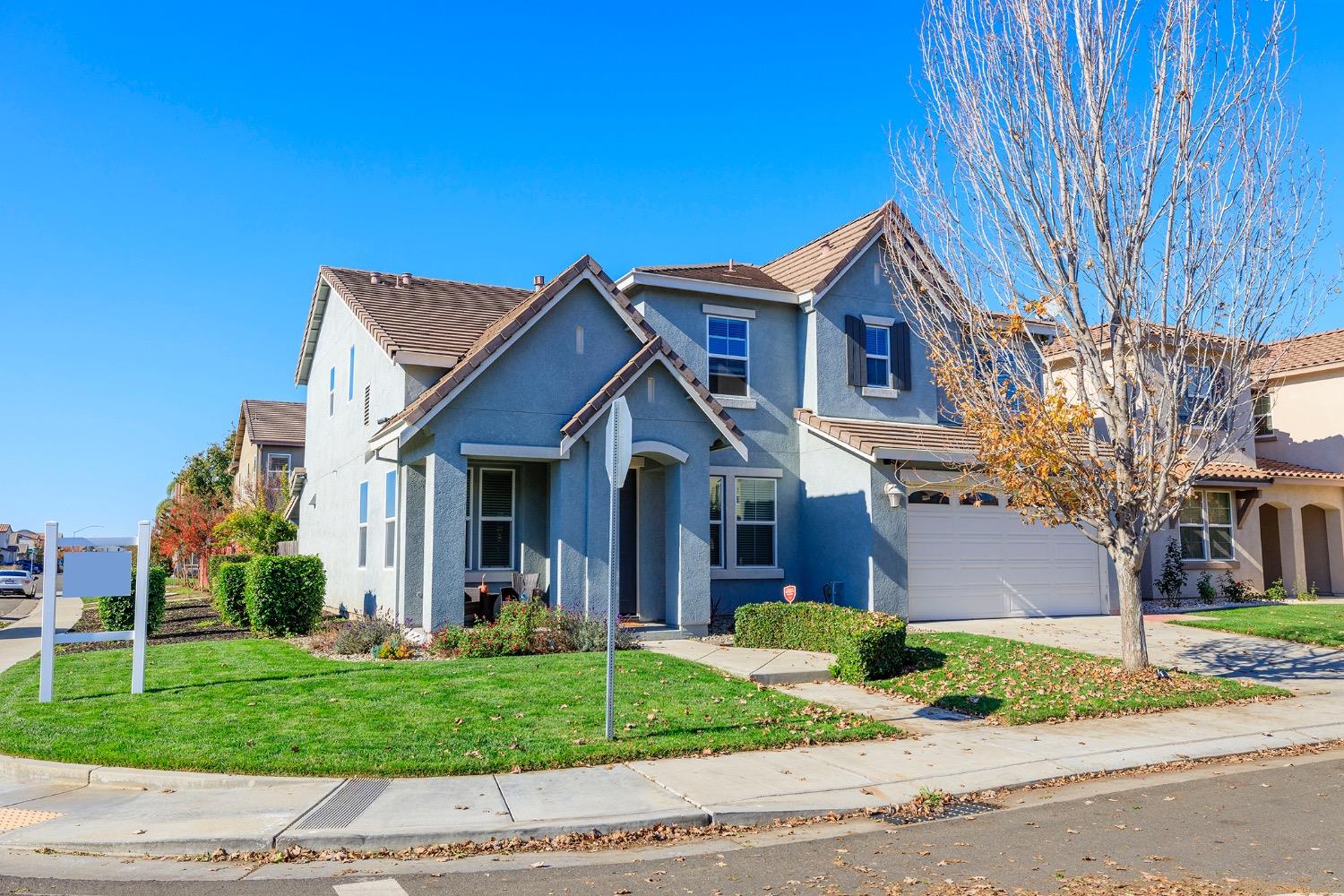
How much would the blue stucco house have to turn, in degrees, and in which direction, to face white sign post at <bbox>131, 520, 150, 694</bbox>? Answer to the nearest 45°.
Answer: approximately 90° to its right

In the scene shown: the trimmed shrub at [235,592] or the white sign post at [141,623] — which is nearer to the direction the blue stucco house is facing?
the white sign post

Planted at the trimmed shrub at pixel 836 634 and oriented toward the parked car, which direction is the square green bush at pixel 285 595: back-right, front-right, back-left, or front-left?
front-left

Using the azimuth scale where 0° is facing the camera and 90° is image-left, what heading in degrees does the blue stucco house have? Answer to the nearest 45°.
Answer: approximately 315°

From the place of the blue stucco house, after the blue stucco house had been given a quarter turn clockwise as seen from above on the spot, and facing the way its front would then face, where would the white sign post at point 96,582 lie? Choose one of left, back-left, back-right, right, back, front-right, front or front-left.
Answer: front
